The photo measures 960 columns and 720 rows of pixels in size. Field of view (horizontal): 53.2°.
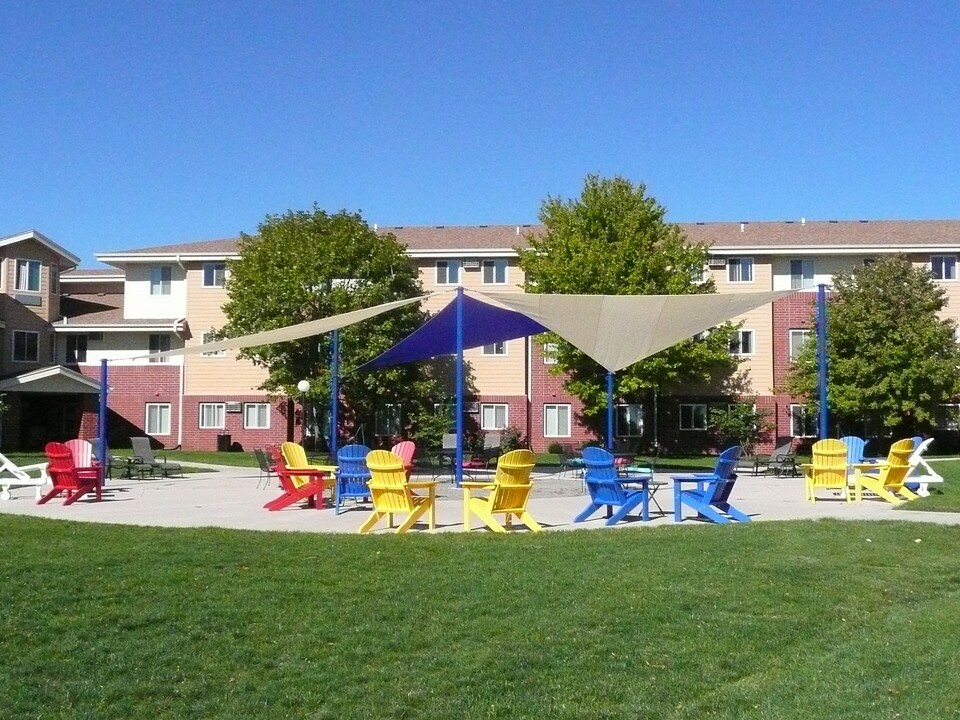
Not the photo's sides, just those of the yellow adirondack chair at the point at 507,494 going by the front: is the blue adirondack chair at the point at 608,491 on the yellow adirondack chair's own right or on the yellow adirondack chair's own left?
on the yellow adirondack chair's own right

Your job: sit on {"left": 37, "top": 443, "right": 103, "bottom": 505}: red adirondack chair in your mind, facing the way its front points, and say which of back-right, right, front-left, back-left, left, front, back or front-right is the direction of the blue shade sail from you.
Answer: front-right

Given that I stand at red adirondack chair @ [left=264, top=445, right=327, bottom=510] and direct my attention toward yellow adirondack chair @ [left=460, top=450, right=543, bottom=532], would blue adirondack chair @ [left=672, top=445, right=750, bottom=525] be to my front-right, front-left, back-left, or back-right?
front-left

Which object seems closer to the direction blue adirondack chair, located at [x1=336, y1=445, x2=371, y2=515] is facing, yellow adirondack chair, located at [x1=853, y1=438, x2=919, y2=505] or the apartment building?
the apartment building

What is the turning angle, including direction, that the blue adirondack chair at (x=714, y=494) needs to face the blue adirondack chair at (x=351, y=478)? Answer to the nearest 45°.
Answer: approximately 45° to its left

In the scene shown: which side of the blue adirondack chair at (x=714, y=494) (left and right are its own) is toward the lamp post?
front

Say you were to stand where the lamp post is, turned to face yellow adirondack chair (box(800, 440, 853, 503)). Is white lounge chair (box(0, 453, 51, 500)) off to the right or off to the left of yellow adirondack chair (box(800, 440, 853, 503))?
right

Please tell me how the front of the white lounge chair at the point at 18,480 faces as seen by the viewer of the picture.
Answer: facing to the right of the viewer

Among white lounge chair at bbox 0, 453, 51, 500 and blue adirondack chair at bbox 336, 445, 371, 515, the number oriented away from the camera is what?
1

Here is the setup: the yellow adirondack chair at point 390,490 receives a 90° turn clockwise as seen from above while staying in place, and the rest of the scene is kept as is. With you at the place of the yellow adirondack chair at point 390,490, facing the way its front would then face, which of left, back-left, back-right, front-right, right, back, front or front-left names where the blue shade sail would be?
back-left

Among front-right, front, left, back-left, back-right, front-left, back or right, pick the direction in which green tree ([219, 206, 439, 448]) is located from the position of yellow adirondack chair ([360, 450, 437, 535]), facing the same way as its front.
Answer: front-left

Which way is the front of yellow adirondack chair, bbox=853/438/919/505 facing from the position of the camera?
facing away from the viewer and to the left of the viewer
